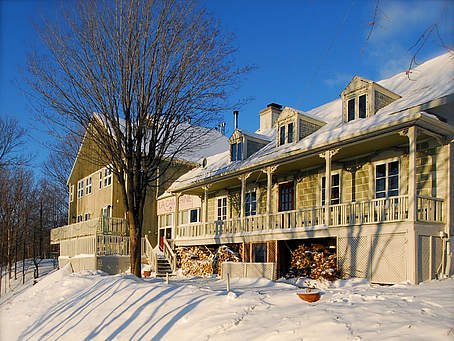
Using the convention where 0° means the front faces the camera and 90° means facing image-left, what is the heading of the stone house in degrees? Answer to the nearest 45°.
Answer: approximately 45°
